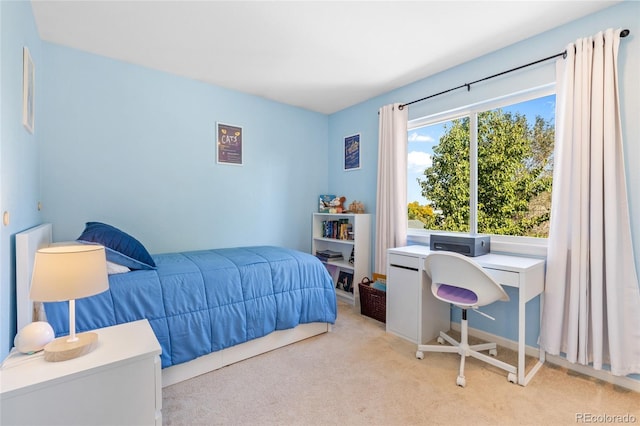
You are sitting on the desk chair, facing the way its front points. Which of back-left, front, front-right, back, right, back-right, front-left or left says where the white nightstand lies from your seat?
back

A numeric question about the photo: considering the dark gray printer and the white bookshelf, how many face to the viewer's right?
0

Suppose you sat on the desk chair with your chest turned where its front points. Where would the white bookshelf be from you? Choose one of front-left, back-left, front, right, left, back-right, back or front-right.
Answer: left

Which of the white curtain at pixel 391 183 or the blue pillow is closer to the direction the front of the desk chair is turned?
the white curtain

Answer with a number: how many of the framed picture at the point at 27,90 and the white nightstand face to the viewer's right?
2

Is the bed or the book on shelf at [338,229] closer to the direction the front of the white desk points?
the bed

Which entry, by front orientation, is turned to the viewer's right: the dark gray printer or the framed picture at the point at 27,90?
the framed picture

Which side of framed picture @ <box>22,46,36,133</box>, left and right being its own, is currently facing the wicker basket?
front

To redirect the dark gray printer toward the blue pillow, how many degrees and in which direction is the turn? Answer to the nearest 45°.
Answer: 0° — it already faces it

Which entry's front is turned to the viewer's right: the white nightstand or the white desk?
the white nightstand

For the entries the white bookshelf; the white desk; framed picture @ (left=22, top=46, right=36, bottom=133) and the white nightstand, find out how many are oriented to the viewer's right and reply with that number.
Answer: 2

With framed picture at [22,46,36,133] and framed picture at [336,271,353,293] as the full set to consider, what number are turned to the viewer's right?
1

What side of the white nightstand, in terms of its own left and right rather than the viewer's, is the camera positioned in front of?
right
